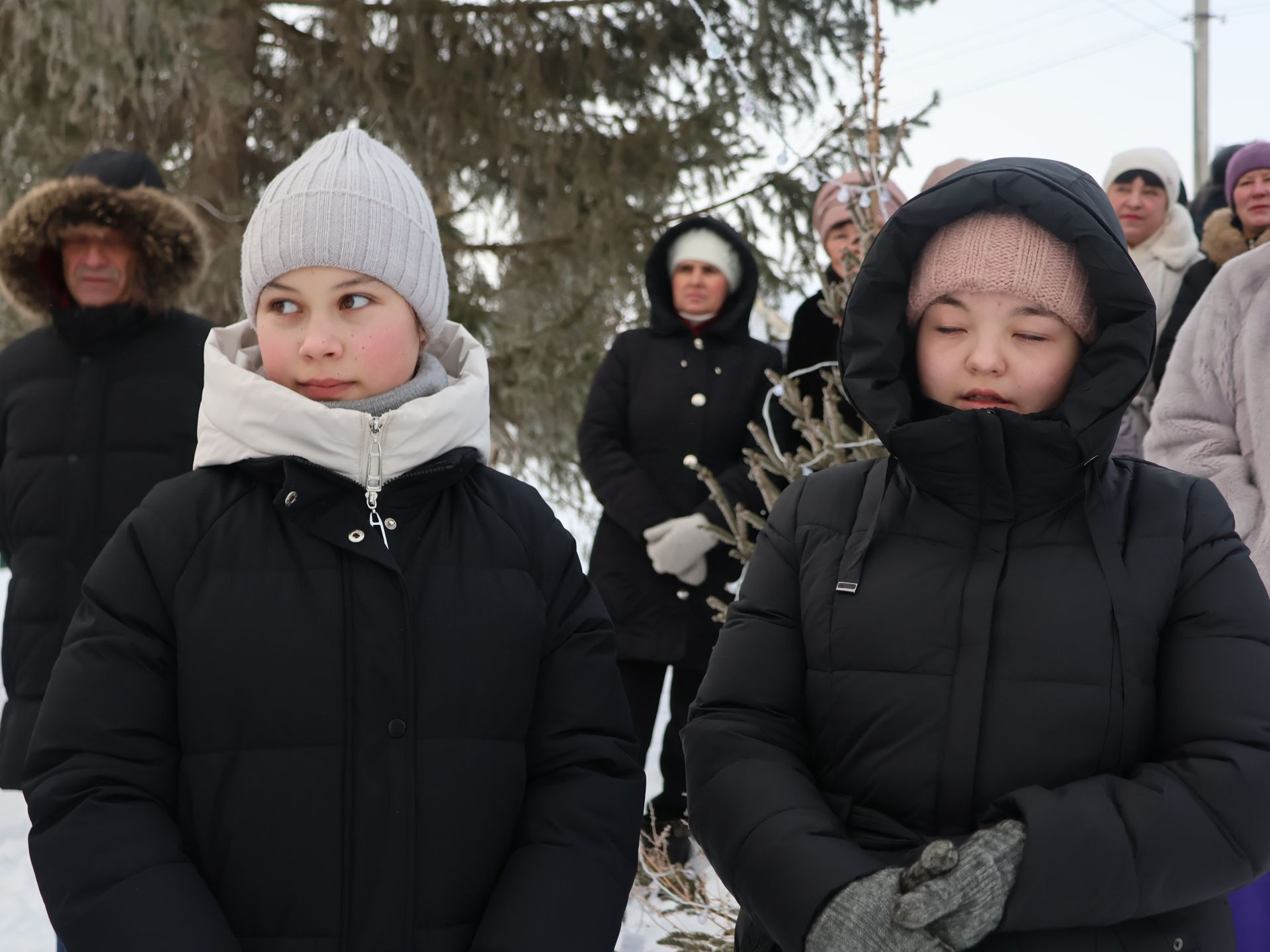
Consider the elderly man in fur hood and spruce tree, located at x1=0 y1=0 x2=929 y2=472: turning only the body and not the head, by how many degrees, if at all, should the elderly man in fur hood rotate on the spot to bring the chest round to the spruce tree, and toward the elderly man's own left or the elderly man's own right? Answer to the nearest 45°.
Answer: approximately 135° to the elderly man's own left

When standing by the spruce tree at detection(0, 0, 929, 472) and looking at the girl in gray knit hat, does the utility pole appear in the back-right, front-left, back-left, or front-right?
back-left

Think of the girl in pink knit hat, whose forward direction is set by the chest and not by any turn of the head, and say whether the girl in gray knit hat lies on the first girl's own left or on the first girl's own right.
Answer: on the first girl's own right

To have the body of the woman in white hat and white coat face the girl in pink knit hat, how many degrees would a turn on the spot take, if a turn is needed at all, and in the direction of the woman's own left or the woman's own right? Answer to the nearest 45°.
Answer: approximately 45° to the woman's own left

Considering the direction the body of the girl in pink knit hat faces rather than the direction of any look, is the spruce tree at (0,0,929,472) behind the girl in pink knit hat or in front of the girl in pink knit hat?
behind

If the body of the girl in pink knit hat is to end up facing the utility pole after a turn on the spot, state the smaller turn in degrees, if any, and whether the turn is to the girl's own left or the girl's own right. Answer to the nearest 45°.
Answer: approximately 180°

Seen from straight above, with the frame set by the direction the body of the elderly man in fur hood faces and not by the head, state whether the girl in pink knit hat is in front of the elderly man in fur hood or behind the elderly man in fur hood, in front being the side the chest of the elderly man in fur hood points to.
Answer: in front

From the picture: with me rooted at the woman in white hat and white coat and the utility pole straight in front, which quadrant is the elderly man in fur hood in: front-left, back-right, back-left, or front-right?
back-left

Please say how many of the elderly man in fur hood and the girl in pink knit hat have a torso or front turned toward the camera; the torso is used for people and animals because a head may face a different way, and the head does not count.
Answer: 2
